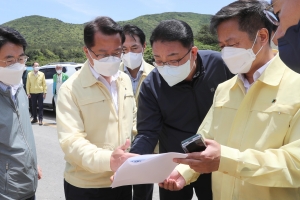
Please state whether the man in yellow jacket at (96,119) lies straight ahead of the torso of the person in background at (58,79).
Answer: yes

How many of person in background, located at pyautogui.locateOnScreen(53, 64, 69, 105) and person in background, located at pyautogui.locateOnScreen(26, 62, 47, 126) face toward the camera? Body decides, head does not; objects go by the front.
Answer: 2

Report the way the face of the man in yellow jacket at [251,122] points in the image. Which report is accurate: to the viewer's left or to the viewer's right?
to the viewer's left

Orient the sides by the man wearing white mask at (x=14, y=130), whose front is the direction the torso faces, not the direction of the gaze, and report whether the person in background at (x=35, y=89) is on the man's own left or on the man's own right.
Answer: on the man's own left

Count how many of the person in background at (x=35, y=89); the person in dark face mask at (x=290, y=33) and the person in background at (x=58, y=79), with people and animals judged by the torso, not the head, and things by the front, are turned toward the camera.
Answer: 2

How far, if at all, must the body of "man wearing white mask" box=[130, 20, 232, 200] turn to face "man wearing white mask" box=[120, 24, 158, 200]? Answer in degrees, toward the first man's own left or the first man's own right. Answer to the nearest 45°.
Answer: approximately 135° to the first man's own right

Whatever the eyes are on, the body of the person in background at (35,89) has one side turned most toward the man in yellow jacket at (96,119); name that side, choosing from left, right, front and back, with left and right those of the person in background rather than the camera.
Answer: front

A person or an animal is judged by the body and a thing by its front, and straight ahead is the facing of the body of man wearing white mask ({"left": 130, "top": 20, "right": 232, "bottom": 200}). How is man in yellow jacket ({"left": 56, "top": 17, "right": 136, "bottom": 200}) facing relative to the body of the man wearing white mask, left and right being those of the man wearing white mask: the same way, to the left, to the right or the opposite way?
to the left

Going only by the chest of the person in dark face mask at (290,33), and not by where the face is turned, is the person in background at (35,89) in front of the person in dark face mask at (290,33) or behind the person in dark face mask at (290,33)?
in front

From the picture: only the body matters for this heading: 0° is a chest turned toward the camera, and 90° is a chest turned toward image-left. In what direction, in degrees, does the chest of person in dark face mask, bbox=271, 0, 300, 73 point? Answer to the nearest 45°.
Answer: approximately 90°

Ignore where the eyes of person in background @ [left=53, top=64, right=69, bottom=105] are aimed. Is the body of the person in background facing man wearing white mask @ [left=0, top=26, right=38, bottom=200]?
yes

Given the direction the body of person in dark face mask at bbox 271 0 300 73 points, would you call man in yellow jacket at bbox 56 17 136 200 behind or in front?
in front

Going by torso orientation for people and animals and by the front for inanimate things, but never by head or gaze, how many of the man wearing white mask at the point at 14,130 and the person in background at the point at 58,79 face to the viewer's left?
0

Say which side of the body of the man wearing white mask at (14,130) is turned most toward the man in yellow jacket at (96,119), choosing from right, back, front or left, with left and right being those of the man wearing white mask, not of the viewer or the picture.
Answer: front
